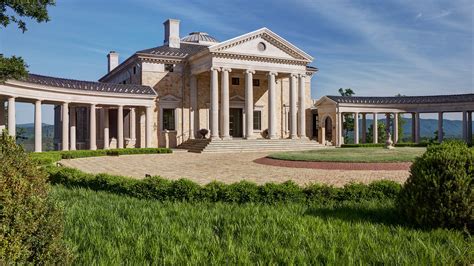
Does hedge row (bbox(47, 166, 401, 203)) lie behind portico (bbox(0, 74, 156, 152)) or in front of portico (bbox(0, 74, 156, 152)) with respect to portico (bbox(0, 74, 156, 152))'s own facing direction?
in front

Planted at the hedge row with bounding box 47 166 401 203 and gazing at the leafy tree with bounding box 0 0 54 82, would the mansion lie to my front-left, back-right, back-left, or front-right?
front-right

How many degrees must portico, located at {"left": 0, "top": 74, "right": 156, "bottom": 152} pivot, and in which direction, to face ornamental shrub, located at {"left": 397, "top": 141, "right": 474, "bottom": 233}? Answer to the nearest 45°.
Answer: approximately 45° to its right

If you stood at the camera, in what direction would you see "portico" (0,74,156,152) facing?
facing the viewer and to the right of the viewer

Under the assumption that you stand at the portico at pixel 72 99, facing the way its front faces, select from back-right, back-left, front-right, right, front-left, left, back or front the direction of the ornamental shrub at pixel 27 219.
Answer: front-right

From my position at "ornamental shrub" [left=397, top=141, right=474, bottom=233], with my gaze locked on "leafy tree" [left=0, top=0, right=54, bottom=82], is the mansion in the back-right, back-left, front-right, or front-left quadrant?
front-right
